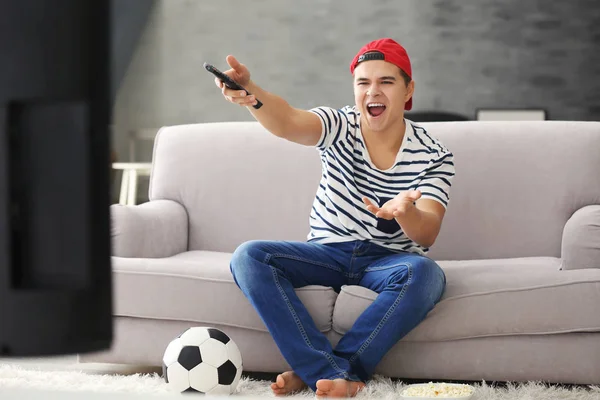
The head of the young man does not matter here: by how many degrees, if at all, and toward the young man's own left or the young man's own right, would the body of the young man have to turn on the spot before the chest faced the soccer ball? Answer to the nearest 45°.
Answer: approximately 45° to the young man's own right

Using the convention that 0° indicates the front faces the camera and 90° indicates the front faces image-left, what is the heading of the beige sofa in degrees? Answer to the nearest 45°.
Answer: approximately 0°

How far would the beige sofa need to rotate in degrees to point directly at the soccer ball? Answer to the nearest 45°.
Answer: approximately 45° to its right
